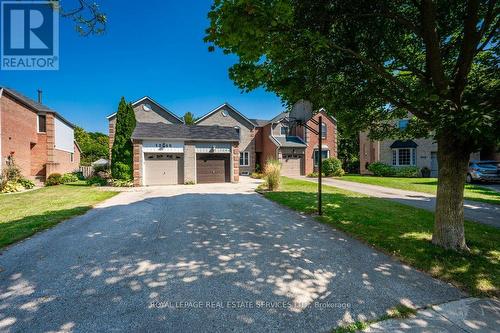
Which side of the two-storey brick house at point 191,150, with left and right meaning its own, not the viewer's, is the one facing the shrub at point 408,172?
left

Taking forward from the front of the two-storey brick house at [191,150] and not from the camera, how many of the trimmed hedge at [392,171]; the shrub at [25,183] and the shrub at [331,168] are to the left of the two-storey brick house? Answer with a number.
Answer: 2

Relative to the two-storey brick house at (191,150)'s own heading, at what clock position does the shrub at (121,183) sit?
The shrub is roughly at 2 o'clock from the two-storey brick house.

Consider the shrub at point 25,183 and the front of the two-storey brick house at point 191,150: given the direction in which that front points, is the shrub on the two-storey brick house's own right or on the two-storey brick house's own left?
on the two-storey brick house's own right

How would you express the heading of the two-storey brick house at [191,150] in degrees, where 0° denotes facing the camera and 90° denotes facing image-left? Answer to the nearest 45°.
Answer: approximately 0°

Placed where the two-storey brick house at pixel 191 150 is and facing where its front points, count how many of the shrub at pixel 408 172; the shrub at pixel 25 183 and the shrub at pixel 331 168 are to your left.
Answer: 2

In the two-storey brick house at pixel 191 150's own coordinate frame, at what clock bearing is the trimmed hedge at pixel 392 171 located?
The trimmed hedge is roughly at 9 o'clock from the two-storey brick house.

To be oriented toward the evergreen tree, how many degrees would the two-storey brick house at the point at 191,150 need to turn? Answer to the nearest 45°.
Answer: approximately 90° to its right

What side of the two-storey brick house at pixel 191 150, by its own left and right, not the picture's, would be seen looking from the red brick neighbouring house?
right

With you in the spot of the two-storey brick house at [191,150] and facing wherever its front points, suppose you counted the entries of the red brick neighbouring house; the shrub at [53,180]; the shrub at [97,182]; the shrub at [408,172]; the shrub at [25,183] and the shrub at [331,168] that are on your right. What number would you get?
4

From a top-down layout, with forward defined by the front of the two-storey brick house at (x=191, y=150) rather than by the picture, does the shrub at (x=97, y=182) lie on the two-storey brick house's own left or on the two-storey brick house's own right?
on the two-storey brick house's own right
